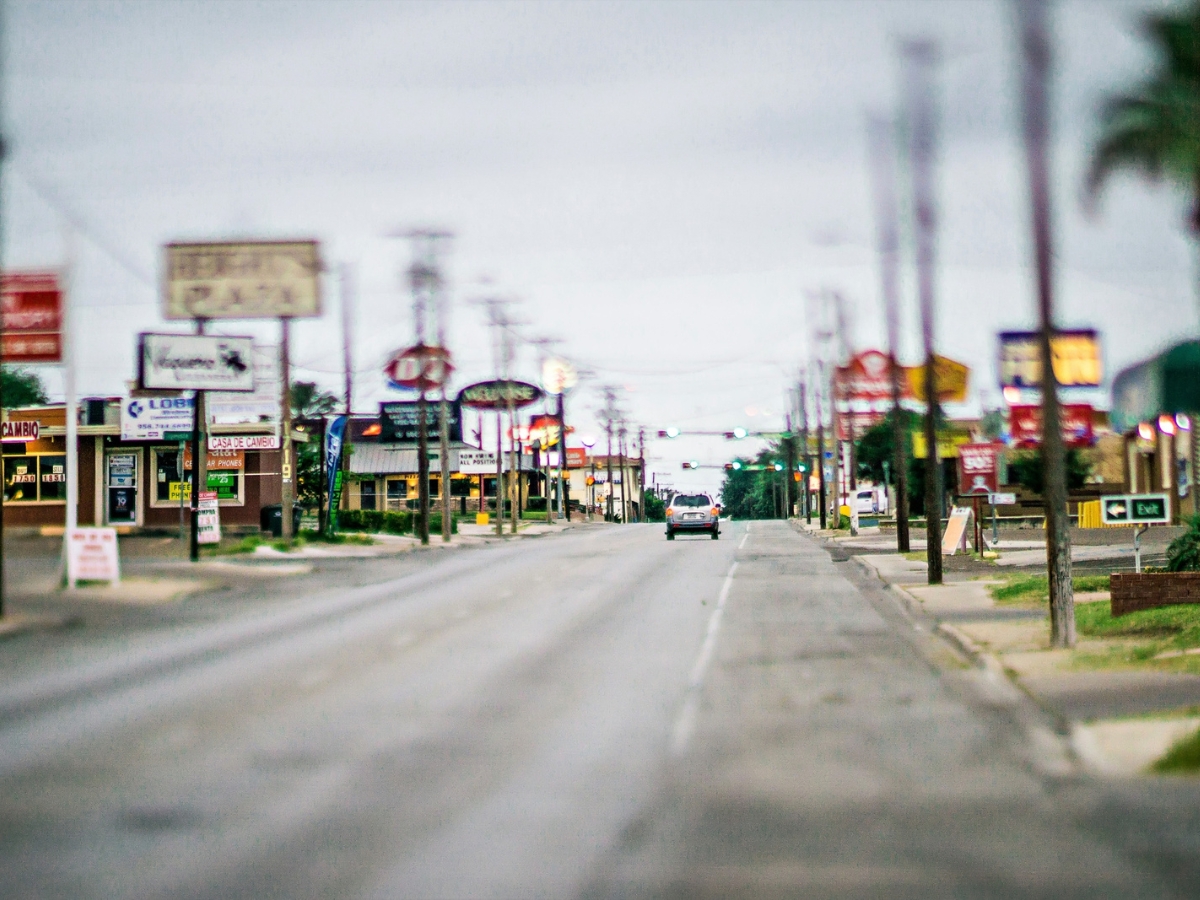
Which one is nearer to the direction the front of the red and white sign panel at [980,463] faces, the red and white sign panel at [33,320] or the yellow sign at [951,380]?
the red and white sign panel

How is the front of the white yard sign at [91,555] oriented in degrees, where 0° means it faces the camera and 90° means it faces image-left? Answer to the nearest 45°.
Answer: approximately 0°

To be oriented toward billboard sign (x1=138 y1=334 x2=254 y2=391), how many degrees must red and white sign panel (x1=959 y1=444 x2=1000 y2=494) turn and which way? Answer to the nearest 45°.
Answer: approximately 90° to its right

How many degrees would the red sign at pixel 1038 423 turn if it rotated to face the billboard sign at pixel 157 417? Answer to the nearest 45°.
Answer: approximately 45° to its right
